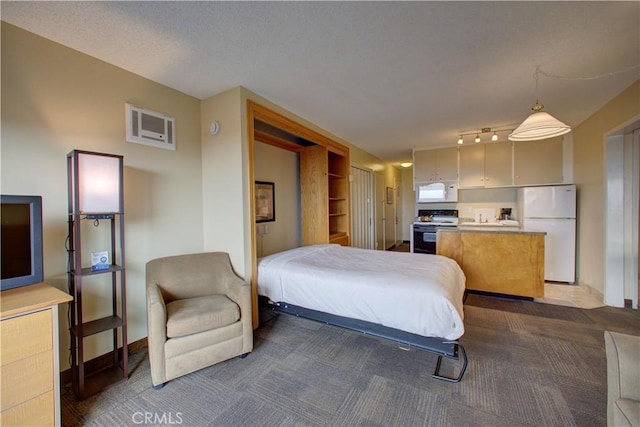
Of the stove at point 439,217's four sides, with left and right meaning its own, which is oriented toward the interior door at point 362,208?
right

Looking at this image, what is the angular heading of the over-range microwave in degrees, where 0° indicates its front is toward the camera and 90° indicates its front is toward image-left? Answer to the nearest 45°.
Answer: approximately 0°

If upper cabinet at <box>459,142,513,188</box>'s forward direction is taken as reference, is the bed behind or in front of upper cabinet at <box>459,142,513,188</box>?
in front

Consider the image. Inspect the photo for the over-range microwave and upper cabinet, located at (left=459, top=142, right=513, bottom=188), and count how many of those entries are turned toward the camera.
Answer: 2

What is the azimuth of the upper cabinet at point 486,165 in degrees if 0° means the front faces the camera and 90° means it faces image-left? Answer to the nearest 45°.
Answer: approximately 0°

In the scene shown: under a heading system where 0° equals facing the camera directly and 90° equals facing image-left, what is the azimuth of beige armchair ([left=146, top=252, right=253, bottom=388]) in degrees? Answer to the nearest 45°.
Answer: approximately 315°

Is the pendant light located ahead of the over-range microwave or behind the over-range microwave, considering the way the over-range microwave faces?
ahead

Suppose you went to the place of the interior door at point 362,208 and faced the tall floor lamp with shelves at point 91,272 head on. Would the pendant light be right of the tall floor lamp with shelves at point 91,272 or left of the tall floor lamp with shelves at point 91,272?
left

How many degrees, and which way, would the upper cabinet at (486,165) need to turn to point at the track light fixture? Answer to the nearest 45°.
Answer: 0° — it already faces it

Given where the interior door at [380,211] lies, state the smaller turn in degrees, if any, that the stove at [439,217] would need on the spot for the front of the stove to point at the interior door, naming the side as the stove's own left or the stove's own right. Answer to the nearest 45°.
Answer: approximately 90° to the stove's own right
